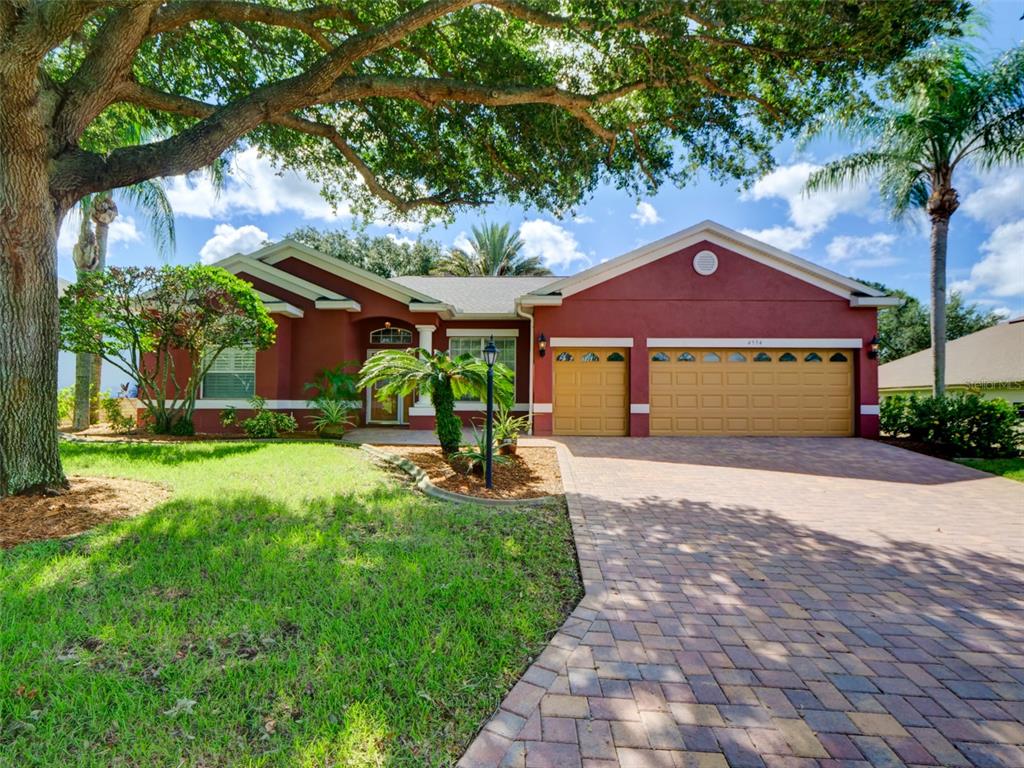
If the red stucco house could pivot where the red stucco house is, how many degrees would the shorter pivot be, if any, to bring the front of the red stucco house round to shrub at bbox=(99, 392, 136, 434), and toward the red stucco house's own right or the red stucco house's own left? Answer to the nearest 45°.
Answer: approximately 90° to the red stucco house's own right

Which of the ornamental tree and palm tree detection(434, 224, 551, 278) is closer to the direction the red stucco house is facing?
the ornamental tree

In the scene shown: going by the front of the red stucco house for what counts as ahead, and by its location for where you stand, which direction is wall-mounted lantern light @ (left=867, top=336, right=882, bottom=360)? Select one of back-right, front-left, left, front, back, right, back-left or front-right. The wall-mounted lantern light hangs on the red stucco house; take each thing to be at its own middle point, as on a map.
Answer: left

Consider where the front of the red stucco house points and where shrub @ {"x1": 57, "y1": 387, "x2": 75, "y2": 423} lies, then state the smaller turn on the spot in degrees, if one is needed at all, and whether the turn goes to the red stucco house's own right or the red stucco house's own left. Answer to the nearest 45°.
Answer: approximately 90° to the red stucco house's own right

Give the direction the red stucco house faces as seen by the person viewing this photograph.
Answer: facing the viewer

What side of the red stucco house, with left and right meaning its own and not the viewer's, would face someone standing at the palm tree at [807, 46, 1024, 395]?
left

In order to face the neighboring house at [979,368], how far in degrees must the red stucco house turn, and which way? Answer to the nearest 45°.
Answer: approximately 135° to its left

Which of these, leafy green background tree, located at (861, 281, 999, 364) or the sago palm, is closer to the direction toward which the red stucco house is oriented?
the sago palm

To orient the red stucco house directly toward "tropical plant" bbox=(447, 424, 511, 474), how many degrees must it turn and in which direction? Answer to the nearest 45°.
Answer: approximately 45° to its right

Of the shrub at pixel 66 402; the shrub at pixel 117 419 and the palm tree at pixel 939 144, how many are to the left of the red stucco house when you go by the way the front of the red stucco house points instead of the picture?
1
